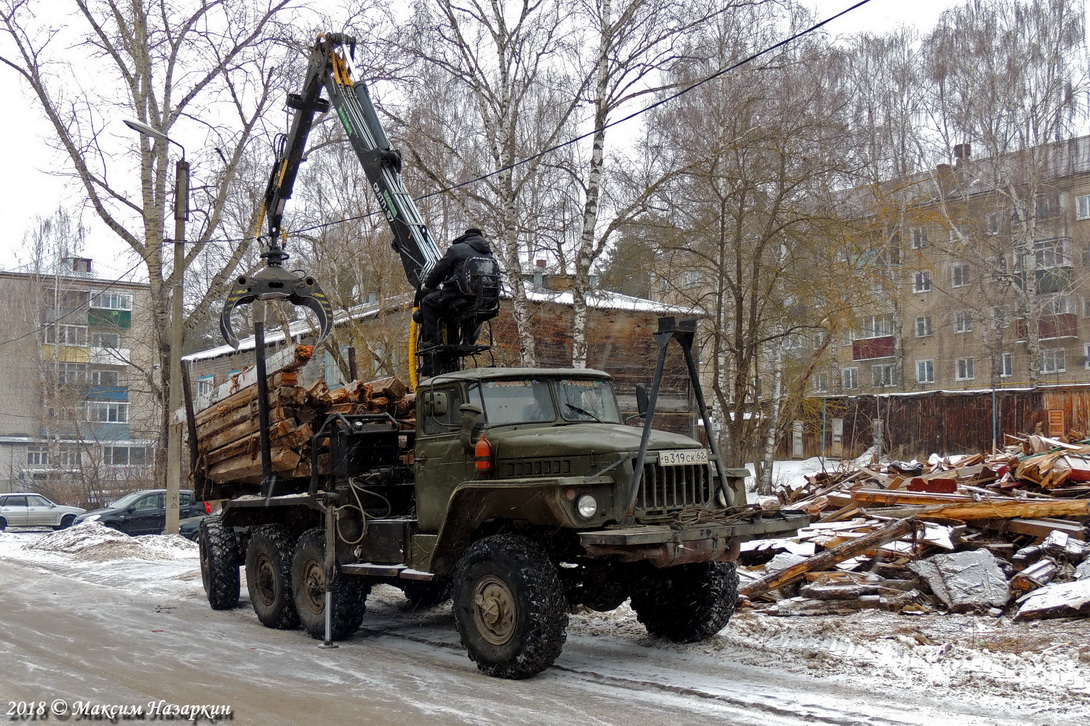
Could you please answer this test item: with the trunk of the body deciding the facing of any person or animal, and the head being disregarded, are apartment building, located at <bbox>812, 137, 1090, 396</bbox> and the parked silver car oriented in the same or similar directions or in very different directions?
very different directions

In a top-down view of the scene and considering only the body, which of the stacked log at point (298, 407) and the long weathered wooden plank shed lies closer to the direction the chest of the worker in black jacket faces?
the stacked log

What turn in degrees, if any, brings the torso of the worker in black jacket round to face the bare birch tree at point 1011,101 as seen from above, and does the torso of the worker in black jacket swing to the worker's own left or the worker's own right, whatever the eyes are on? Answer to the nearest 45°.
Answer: approximately 90° to the worker's own right

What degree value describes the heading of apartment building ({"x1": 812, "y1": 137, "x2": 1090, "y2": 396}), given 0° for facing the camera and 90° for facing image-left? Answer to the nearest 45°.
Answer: approximately 45°

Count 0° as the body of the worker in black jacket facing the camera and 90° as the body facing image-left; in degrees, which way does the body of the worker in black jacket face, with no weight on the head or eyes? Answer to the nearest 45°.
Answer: approximately 135°

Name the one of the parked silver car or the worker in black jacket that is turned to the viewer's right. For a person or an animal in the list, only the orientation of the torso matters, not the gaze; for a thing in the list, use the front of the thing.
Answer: the parked silver car

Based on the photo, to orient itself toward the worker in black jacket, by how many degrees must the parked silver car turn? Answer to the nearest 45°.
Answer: approximately 90° to its right
